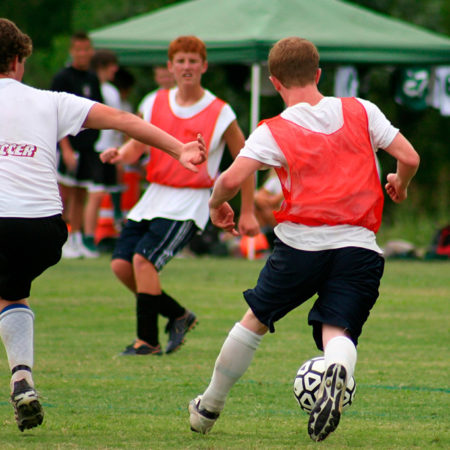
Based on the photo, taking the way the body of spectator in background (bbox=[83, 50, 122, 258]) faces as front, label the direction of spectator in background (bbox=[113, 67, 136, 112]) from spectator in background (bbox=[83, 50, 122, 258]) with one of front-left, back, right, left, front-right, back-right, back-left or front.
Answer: left

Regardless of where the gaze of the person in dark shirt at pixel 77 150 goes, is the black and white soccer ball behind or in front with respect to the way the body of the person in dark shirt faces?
in front

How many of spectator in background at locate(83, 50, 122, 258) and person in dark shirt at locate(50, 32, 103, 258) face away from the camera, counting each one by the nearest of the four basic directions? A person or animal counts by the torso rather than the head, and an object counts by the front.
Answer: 0

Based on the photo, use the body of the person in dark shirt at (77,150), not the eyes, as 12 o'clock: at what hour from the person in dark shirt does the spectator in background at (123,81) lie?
The spectator in background is roughly at 8 o'clock from the person in dark shirt.

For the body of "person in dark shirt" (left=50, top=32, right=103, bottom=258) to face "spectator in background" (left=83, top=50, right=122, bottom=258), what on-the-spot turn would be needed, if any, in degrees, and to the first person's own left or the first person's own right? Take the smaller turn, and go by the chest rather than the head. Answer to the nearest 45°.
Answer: approximately 90° to the first person's own left

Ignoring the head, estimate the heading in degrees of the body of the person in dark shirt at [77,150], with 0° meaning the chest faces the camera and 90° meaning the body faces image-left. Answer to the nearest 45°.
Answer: approximately 315°

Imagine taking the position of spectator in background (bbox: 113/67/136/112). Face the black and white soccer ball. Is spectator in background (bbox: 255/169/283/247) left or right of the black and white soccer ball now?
left
